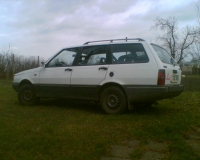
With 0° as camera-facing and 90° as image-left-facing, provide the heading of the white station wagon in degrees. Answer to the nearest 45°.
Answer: approximately 135°
